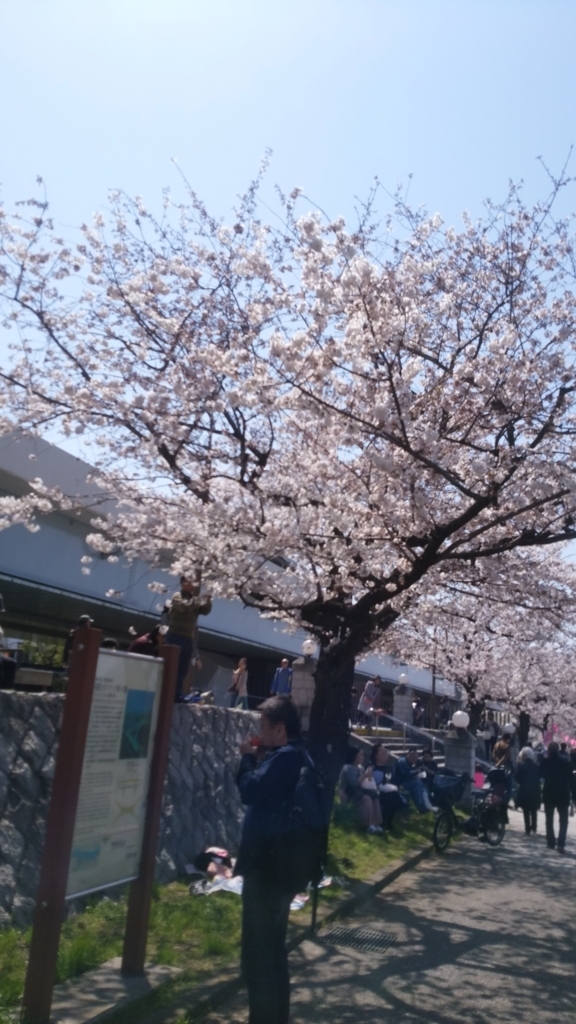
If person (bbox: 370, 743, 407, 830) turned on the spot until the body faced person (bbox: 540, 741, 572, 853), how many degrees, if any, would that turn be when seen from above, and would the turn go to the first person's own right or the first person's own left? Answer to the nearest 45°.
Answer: approximately 45° to the first person's own left

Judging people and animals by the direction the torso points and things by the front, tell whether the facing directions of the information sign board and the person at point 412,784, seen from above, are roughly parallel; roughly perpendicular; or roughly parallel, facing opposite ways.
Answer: roughly parallel

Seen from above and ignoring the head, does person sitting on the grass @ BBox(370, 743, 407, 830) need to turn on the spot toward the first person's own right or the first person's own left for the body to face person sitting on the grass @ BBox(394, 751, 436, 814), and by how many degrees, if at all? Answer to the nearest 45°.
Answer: approximately 135° to the first person's own left

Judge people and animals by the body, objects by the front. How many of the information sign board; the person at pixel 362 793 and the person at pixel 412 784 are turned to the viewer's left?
0

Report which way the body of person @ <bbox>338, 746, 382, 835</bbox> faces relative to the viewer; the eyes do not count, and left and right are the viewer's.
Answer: facing the viewer and to the right of the viewer

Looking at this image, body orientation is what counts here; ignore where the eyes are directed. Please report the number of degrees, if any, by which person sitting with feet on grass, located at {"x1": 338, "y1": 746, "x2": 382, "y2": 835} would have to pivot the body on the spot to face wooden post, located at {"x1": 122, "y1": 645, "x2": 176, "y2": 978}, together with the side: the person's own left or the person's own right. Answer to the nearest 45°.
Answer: approximately 45° to the person's own right

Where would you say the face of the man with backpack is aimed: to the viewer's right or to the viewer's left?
to the viewer's left

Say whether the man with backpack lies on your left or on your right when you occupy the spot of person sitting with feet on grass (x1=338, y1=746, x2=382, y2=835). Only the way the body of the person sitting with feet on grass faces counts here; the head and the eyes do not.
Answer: on your right

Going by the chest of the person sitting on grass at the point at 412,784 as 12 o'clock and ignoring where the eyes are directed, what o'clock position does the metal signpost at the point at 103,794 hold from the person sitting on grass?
The metal signpost is roughly at 2 o'clock from the person sitting on grass.

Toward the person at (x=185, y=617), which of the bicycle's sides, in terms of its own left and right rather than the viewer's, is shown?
front

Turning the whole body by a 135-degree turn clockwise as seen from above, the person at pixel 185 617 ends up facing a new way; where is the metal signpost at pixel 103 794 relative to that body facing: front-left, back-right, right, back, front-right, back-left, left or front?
front-left

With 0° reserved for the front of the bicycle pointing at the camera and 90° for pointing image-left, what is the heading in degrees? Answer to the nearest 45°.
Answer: approximately 45°

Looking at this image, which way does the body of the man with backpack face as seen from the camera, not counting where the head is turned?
to the viewer's left
